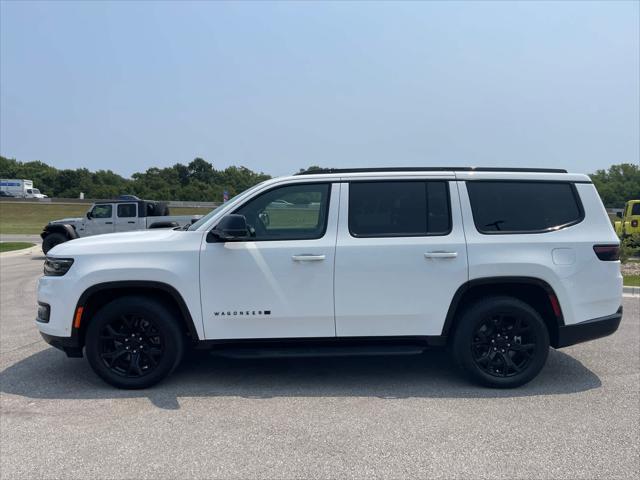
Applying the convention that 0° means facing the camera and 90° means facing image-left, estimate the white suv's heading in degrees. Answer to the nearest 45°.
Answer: approximately 90°

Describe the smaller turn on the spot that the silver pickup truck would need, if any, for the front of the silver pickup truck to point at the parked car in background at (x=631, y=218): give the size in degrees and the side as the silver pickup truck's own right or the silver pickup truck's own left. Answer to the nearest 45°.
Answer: approximately 180°

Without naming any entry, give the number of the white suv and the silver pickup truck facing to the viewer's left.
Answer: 2

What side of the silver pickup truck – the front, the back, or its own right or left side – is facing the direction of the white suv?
left

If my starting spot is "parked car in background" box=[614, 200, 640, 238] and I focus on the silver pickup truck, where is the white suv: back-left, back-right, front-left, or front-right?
front-left

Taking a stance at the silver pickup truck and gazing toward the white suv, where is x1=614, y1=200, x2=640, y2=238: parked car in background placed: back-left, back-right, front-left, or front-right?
front-left

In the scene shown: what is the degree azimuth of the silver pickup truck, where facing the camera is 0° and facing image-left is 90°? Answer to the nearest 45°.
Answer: approximately 90°

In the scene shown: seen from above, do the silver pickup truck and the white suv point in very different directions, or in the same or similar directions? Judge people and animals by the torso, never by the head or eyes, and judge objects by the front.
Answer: same or similar directions

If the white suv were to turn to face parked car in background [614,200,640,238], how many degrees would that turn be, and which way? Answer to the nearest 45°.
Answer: approximately 135° to its right

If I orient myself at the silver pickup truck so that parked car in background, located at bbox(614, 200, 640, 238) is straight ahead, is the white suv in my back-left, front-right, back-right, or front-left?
front-right
